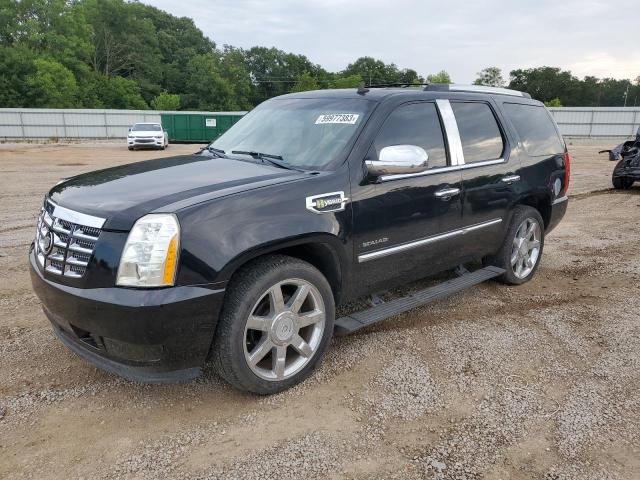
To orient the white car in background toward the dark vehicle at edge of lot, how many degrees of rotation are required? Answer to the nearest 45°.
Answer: approximately 45° to its left

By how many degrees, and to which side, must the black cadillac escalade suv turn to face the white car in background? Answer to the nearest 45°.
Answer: approximately 135° to its right

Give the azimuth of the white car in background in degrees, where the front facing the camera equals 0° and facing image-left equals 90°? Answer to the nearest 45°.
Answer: approximately 0°

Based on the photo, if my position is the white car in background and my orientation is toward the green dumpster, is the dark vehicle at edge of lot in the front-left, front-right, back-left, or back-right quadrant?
back-right

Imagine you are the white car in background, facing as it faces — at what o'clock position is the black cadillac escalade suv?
The black cadillac escalade suv is roughly at 12 o'clock from the white car in background.

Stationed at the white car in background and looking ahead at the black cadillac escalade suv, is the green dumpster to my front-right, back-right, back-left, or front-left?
back-left

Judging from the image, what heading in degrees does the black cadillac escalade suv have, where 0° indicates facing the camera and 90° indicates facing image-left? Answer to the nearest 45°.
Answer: approximately 45°

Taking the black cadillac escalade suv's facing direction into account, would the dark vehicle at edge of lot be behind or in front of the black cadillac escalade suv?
behind

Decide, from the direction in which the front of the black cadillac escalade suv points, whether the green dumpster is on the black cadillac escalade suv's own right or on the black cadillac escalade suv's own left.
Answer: on the black cadillac escalade suv's own right

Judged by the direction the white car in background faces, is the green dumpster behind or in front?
behind
